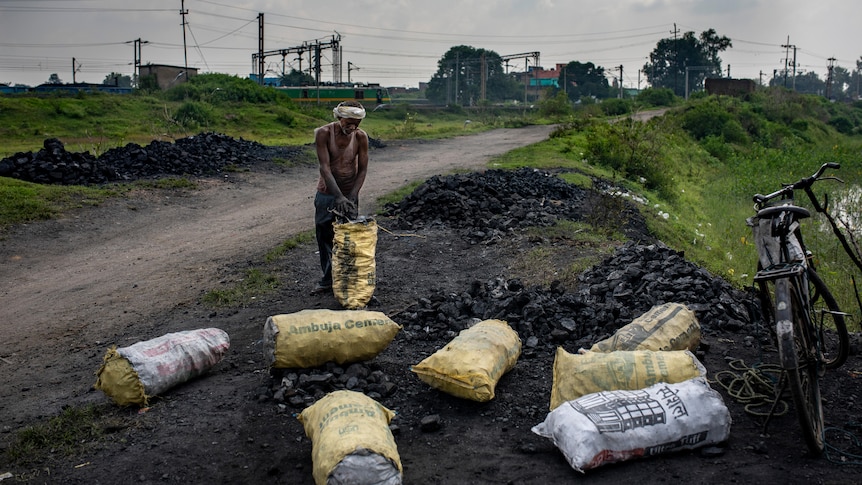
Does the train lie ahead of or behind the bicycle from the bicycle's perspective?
ahead

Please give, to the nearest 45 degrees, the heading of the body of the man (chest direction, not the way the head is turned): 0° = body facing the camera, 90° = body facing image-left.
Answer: approximately 315°

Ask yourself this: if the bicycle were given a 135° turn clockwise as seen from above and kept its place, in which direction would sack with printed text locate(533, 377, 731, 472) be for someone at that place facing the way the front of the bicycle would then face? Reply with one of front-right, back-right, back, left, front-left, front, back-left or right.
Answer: right

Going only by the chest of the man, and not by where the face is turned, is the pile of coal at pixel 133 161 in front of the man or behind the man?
behind

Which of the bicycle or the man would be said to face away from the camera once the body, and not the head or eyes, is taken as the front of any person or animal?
the bicycle

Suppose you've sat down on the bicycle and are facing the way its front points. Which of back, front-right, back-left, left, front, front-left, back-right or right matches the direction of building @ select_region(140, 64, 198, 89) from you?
front-left

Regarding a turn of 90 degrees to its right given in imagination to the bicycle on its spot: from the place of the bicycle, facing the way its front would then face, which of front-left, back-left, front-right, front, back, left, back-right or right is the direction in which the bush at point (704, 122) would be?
left

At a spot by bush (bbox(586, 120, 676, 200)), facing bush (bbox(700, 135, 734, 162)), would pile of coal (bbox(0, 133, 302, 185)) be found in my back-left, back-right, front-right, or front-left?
back-left

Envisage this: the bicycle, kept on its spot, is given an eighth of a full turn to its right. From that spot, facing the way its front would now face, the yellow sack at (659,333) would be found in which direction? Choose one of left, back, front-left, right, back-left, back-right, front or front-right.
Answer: left

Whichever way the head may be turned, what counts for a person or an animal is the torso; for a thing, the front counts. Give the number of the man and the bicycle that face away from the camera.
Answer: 1

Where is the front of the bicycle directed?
away from the camera

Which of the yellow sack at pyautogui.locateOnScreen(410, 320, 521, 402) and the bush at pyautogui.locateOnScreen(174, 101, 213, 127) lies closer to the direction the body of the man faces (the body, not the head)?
the yellow sack
